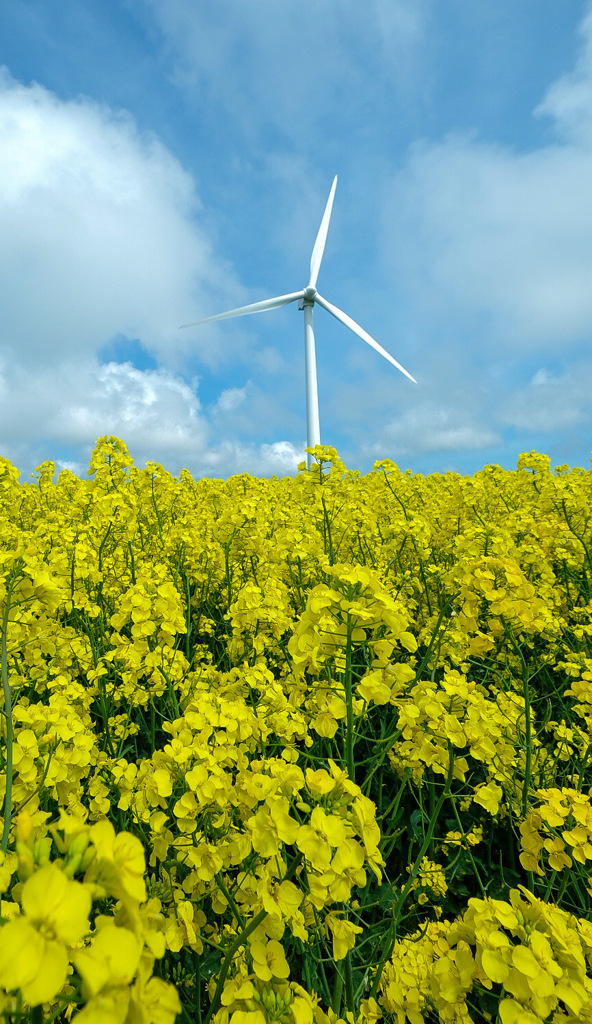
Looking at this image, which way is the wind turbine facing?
toward the camera
